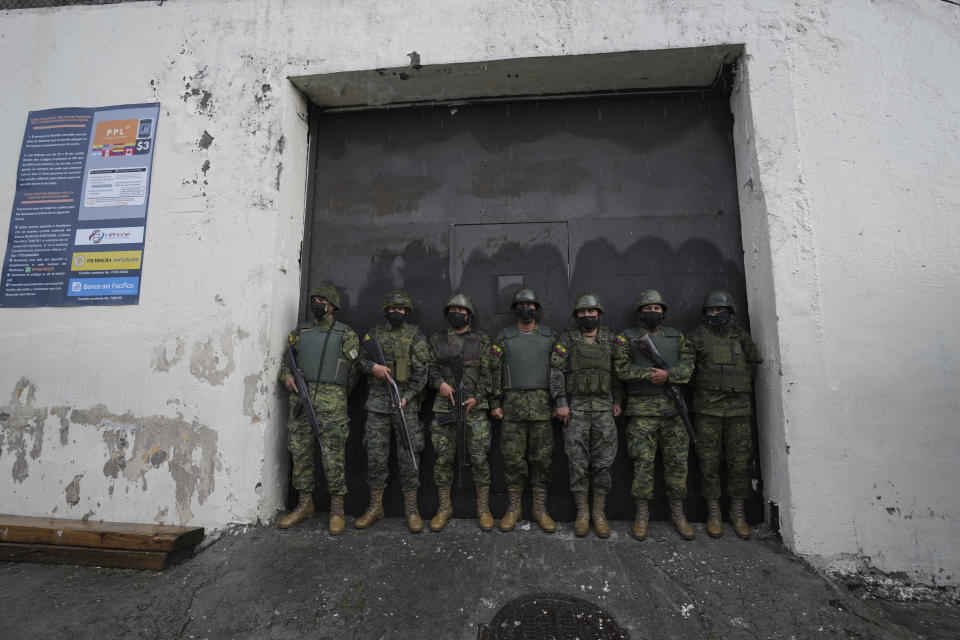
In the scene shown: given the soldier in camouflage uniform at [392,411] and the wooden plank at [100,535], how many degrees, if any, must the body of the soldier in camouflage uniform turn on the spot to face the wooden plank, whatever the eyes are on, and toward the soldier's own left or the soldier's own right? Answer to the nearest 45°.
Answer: approximately 90° to the soldier's own right

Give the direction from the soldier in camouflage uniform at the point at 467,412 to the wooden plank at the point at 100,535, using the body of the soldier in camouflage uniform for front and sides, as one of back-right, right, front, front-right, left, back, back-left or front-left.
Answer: right

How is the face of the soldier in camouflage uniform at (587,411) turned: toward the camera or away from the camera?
toward the camera

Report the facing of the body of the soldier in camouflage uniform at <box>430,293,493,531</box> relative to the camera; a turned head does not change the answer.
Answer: toward the camera

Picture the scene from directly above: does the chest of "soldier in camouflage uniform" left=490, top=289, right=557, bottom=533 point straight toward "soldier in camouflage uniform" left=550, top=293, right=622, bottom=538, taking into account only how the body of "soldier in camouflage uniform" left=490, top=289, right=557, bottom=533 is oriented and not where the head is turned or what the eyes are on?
no

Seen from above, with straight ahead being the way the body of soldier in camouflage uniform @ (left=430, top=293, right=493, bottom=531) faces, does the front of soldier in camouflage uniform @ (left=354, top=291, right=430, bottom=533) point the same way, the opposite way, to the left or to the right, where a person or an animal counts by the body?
the same way

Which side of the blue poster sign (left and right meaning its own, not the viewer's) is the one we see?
front

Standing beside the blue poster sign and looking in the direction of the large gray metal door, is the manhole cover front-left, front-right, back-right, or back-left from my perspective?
front-right

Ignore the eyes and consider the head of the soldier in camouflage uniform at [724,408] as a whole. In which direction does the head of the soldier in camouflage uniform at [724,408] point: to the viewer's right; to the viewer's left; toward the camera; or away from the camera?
toward the camera

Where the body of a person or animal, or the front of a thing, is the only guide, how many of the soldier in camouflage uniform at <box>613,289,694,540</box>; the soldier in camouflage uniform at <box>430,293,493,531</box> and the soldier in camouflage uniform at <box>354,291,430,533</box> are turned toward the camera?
3

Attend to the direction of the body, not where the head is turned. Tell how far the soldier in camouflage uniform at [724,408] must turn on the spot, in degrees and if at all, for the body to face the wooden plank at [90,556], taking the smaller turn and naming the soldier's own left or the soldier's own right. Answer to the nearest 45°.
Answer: approximately 45° to the soldier's own right

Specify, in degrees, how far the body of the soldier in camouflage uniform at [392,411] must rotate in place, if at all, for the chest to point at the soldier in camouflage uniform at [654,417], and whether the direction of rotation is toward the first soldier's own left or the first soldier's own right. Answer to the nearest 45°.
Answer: approximately 90° to the first soldier's own left

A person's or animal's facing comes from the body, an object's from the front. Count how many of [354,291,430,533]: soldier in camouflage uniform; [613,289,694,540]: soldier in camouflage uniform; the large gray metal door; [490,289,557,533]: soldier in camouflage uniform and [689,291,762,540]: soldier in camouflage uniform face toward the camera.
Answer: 5

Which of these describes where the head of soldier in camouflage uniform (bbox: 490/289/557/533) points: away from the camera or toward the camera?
toward the camera

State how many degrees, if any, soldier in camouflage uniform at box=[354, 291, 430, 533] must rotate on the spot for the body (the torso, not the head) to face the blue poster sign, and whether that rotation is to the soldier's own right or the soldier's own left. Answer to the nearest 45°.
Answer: approximately 90° to the soldier's own right

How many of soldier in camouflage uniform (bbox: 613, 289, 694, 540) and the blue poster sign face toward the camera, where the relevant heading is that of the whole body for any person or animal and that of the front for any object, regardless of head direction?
2
